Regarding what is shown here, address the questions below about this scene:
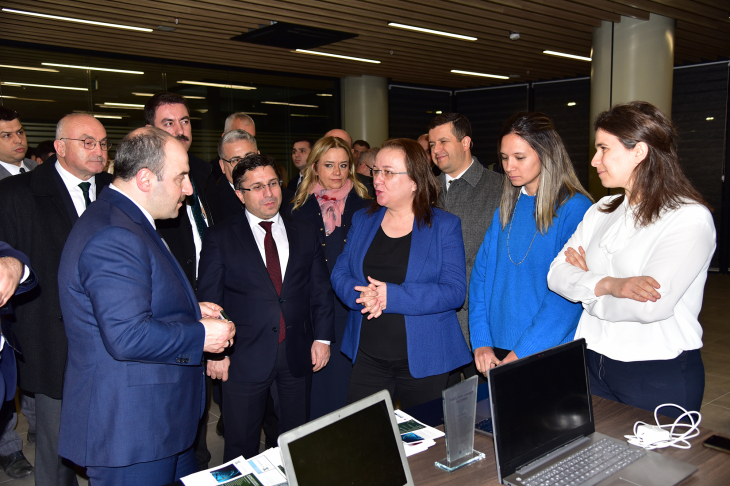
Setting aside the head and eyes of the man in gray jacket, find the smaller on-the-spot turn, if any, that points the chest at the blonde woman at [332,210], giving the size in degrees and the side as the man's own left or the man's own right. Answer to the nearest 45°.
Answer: approximately 45° to the man's own right

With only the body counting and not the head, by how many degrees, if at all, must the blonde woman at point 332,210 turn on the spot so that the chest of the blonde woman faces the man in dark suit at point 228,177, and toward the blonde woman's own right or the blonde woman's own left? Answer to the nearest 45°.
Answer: approximately 90° to the blonde woman's own right

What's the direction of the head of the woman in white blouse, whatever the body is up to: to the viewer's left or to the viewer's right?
to the viewer's left

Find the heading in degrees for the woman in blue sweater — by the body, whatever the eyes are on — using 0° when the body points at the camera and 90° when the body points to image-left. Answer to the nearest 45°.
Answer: approximately 45°

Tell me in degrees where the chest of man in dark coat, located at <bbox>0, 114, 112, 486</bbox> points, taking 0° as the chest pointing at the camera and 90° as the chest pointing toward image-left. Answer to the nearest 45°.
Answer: approximately 315°

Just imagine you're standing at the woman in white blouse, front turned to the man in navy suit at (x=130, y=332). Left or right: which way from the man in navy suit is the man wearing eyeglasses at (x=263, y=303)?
right

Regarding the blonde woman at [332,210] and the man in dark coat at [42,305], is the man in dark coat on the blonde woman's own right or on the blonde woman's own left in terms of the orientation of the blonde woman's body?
on the blonde woman's own right

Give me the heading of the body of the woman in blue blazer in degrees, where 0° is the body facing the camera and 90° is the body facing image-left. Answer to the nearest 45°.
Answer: approximately 45°

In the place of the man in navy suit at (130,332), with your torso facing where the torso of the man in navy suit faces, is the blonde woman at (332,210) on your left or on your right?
on your left

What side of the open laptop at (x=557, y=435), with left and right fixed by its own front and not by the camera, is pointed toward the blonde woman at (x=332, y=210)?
back

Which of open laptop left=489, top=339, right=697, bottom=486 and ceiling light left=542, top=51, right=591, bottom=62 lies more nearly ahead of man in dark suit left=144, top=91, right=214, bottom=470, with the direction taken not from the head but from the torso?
the open laptop

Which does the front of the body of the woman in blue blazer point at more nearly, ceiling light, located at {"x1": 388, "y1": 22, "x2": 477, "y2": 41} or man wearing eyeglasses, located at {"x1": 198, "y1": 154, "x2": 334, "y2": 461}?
the man wearing eyeglasses
